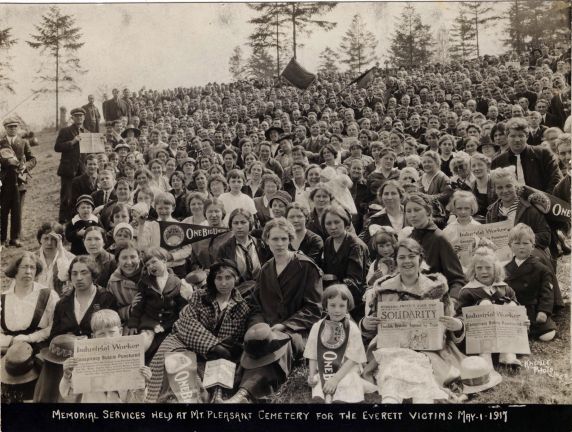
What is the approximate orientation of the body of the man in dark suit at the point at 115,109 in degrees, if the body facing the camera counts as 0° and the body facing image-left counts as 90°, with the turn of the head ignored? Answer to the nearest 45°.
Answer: approximately 0°

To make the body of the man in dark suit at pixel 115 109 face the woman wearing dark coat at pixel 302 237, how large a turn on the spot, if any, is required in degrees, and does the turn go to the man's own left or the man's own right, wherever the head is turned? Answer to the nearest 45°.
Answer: approximately 45° to the man's own left

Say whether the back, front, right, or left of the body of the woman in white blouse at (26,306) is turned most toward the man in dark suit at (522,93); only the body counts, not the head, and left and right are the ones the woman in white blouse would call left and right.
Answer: left

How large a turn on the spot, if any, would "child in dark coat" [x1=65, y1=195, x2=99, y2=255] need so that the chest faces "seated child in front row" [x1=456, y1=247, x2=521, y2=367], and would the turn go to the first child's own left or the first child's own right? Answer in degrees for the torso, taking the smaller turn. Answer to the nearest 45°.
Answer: approximately 45° to the first child's own left
